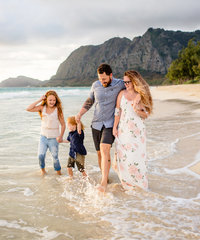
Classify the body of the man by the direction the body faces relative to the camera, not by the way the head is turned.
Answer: toward the camera

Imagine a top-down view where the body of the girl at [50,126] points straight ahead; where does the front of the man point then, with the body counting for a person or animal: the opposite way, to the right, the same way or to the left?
the same way

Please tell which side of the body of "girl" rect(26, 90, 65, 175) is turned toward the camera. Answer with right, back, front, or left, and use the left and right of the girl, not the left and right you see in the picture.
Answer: front

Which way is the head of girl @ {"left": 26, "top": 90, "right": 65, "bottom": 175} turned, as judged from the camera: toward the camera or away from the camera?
toward the camera

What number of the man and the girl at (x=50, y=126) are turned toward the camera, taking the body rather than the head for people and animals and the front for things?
2

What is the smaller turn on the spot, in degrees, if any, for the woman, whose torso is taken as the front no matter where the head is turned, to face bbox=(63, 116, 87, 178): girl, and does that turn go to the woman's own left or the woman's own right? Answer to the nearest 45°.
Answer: approximately 90° to the woman's own right

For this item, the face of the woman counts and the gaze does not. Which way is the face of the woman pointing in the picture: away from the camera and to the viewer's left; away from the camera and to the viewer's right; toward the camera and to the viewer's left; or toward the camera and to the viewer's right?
toward the camera and to the viewer's left
